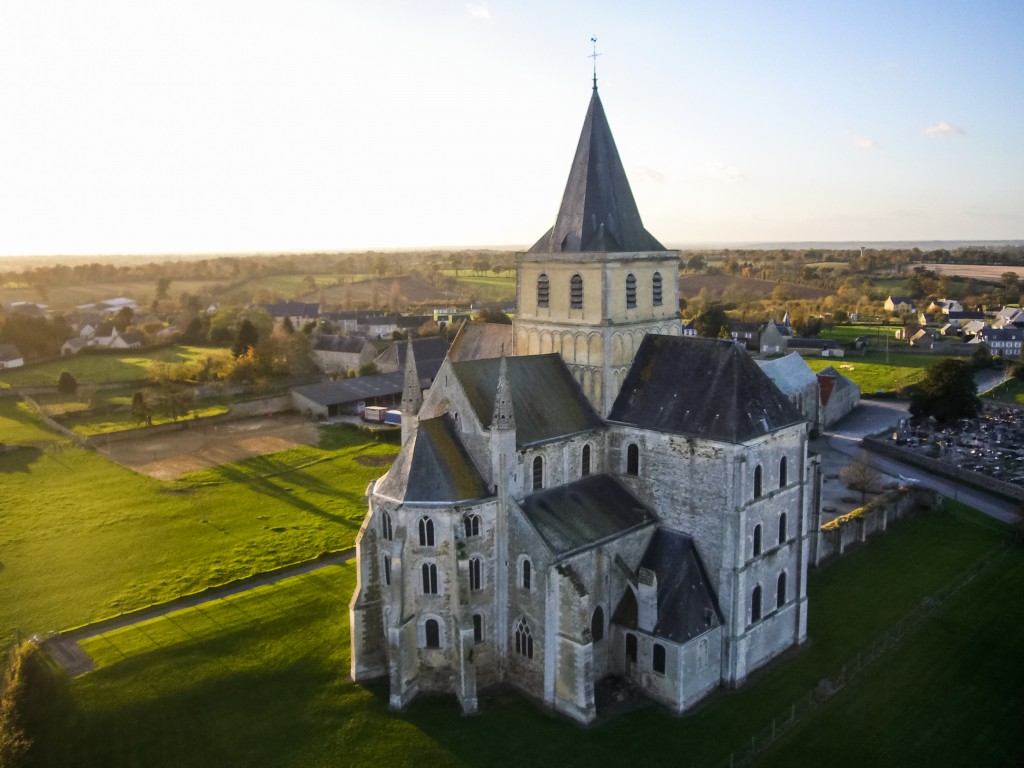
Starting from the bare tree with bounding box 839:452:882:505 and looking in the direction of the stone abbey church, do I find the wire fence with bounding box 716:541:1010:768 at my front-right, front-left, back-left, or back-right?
front-left

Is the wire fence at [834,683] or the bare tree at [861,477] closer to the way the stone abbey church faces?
the bare tree

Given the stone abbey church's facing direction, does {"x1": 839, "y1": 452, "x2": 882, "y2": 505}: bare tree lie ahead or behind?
ahead

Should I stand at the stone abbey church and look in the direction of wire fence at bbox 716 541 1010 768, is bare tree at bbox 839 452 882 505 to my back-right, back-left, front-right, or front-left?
front-left

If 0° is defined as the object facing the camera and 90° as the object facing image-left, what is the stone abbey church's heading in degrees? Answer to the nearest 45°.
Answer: approximately 225°
